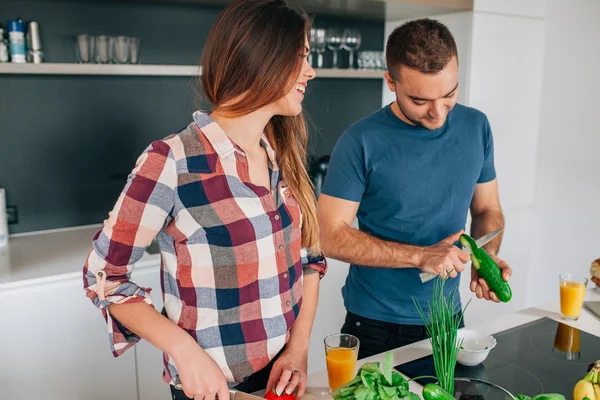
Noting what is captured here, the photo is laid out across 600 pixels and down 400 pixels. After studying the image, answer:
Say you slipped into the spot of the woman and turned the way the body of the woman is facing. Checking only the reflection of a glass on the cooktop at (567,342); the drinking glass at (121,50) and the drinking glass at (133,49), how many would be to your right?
0

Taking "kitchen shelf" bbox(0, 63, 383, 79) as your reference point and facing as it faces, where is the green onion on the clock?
The green onion is roughly at 11 o'clock from the kitchen shelf.

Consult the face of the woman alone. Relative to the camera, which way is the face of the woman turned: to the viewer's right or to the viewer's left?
to the viewer's right

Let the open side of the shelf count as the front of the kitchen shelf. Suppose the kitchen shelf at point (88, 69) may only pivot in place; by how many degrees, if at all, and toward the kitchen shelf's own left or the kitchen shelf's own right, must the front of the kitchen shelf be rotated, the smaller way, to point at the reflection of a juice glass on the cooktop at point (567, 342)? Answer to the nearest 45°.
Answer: approximately 45° to the kitchen shelf's own left

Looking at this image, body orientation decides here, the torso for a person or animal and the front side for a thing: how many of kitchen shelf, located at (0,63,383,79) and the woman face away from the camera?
0

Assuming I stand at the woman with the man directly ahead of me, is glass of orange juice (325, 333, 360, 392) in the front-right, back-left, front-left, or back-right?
front-right

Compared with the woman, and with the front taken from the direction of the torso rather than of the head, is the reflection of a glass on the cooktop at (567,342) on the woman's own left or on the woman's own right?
on the woman's own left

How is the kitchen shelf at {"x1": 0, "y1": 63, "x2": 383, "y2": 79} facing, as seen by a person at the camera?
facing the viewer

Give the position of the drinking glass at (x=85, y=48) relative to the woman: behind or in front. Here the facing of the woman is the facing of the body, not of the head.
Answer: behind

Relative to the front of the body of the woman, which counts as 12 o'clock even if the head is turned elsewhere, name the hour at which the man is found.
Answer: The man is roughly at 9 o'clock from the woman.

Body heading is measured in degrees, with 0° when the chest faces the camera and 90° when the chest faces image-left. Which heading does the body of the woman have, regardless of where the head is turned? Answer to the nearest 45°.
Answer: approximately 315°

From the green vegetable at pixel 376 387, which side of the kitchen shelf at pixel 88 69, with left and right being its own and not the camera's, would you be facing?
front

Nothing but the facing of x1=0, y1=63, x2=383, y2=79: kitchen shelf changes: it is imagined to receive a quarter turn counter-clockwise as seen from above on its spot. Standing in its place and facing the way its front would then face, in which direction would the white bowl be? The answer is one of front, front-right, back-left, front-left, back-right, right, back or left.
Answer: front-right

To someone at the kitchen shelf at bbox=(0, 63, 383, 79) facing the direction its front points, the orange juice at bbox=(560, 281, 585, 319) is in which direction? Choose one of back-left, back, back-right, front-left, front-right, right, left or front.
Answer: front-left

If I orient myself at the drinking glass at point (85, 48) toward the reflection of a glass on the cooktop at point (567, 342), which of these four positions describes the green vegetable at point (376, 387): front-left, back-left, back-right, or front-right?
front-right
